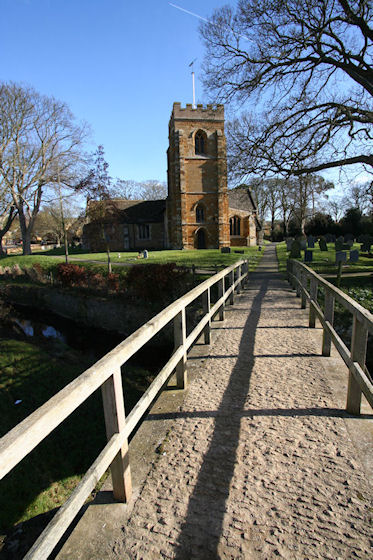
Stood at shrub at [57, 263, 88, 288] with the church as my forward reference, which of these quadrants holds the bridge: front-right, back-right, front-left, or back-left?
back-right

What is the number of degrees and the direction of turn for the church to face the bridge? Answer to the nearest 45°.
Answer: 0° — it already faces it

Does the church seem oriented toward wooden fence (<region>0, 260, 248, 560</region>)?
yes

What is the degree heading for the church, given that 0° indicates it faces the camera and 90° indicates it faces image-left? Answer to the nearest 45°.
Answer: approximately 0°

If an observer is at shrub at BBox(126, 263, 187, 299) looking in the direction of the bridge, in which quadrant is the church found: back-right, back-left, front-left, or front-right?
back-left

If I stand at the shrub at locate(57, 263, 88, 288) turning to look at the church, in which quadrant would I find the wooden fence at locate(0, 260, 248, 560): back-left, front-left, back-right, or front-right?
back-right

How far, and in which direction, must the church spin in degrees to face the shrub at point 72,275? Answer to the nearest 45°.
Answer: approximately 45° to its right
